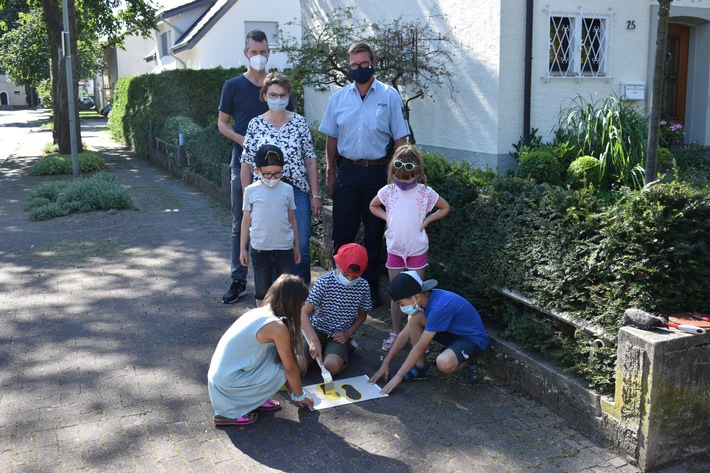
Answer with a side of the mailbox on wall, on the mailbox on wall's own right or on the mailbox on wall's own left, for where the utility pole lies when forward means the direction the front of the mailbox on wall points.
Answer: on the mailbox on wall's own right

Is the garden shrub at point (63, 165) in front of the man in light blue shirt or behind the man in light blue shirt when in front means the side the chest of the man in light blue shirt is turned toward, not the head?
behind

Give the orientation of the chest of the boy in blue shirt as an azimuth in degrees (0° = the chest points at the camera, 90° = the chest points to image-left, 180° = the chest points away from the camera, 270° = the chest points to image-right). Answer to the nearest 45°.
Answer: approximately 45°

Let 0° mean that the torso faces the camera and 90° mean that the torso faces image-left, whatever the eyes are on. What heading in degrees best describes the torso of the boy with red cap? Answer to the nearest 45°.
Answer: approximately 0°

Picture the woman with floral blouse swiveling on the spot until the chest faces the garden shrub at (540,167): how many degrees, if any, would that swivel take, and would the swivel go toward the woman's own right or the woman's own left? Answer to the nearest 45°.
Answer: approximately 135° to the woman's own left
